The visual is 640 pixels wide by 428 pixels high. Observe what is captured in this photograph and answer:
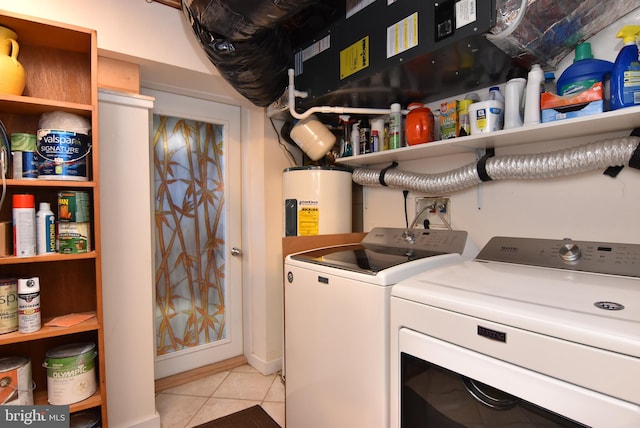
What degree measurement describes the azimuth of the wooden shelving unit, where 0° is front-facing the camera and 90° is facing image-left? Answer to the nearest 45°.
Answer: approximately 315°

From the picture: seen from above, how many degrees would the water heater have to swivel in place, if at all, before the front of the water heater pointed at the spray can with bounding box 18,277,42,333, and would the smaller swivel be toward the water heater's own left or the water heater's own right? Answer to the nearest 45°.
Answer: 0° — it already faces it

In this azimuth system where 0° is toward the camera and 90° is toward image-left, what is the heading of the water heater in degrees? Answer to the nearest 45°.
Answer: approximately 45°

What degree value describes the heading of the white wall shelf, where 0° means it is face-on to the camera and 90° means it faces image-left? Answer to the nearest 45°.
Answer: approximately 45°

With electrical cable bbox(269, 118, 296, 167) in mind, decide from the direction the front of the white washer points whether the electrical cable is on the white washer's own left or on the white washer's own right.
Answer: on the white washer's own right

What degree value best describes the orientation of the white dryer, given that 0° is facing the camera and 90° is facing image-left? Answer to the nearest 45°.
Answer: approximately 45°

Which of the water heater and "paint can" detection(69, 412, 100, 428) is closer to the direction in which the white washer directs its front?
the paint can

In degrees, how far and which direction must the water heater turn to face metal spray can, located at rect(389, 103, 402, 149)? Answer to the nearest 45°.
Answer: approximately 90° to its left

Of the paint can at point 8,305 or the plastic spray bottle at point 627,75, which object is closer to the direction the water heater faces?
the paint can
